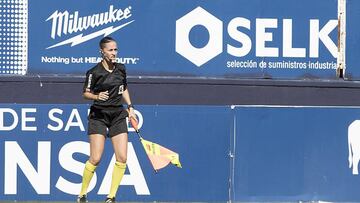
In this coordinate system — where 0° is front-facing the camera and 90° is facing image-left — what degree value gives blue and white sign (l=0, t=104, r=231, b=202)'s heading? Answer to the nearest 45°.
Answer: approximately 0°

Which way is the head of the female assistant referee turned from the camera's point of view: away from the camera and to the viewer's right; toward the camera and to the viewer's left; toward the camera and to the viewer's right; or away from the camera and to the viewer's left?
toward the camera and to the viewer's right

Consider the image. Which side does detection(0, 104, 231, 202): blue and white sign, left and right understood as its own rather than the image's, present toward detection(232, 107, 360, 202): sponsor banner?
left

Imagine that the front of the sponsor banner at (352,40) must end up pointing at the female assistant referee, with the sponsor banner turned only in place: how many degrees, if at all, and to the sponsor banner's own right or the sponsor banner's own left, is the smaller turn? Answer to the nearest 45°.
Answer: approximately 45° to the sponsor banner's own right

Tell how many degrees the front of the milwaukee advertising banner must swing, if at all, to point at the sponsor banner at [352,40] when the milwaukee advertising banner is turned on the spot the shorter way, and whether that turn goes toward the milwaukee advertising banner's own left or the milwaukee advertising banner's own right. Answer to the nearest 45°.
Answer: approximately 90° to the milwaukee advertising banner's own left

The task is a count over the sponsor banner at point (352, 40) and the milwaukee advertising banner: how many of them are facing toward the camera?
2

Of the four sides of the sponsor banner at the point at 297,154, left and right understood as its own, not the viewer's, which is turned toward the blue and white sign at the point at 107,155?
right

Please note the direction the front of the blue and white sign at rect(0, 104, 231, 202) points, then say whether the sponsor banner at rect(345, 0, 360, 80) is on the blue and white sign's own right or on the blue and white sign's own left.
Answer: on the blue and white sign's own left

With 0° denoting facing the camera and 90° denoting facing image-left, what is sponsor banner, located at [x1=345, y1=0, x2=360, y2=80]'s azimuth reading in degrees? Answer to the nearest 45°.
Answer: approximately 0°
